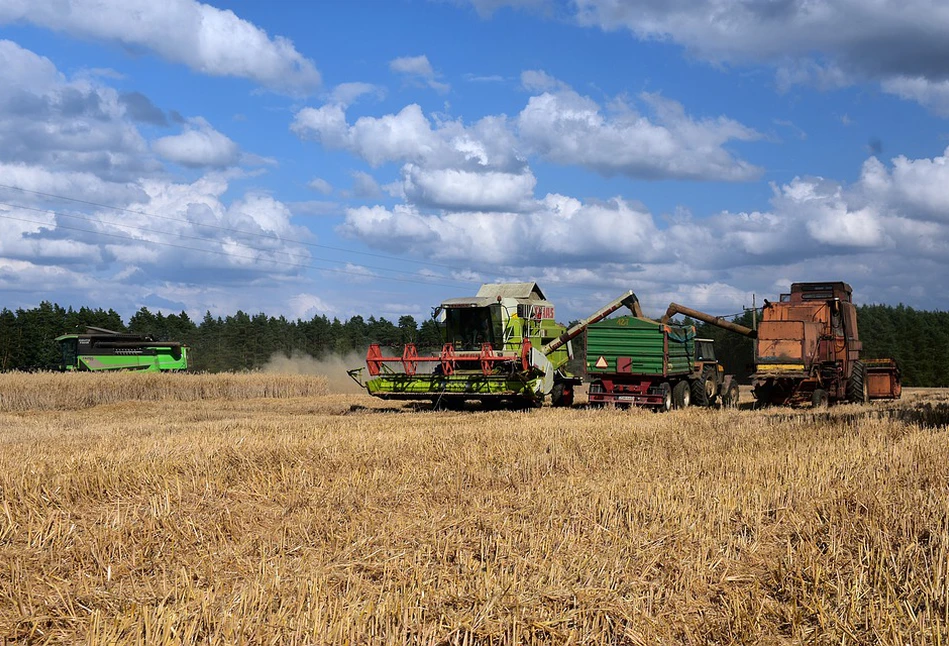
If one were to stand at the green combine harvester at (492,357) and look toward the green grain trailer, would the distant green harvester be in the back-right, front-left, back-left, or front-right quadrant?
back-left

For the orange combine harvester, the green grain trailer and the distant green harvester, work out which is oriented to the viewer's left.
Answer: the distant green harvester

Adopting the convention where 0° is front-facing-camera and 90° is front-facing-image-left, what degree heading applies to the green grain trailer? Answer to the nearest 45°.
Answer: approximately 225°

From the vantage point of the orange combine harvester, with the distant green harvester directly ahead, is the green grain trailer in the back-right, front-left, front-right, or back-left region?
front-left

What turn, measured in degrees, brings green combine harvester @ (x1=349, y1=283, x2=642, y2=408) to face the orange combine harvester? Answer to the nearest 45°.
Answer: approximately 135° to its left

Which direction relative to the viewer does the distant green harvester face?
to the viewer's left

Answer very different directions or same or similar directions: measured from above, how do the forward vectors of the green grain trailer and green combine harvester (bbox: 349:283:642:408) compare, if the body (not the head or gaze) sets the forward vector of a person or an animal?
very different directions

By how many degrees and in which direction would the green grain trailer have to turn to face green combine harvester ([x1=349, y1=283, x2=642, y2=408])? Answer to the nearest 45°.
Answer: approximately 135° to its left

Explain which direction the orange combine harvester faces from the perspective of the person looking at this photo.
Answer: facing away from the viewer and to the right of the viewer

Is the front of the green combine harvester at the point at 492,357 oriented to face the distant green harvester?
no

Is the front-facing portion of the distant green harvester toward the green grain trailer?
no

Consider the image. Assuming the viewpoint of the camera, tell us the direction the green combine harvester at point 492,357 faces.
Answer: facing the viewer and to the left of the viewer

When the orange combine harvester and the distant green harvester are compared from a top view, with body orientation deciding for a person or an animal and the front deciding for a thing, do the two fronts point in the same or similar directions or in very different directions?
very different directions

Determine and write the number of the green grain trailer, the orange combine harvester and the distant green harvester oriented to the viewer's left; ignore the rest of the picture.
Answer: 1
